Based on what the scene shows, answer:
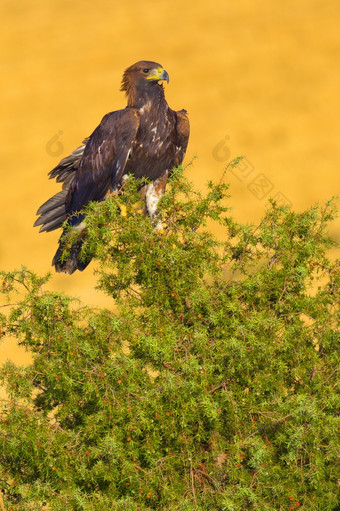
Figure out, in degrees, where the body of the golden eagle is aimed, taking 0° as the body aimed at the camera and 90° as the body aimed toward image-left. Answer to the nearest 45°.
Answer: approximately 315°
